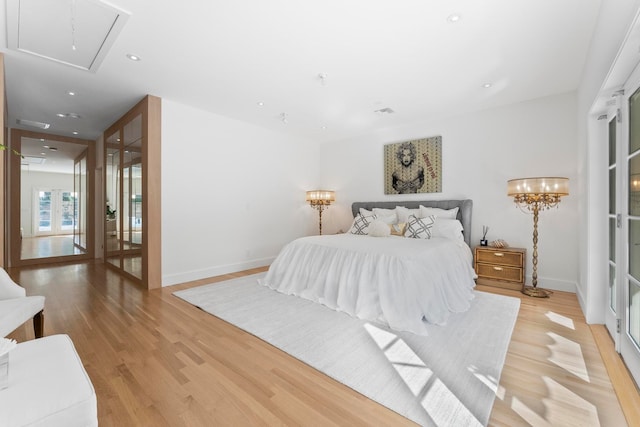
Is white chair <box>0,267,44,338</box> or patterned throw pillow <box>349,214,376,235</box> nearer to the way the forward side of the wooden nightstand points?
the white chair

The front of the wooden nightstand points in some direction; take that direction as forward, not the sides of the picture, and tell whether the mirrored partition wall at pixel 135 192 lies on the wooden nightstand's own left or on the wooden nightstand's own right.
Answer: on the wooden nightstand's own right

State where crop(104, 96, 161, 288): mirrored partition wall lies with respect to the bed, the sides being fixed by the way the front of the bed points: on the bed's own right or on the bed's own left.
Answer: on the bed's own right

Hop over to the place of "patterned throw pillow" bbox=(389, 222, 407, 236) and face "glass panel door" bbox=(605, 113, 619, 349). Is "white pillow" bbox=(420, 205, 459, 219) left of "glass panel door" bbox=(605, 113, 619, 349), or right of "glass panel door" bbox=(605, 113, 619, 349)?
left

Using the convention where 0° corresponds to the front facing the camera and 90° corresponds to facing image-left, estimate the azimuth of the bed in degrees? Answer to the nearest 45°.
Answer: approximately 45°

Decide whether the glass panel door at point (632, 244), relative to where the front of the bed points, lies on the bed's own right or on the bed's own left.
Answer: on the bed's own left

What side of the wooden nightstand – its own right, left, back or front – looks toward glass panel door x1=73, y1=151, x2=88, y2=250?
right

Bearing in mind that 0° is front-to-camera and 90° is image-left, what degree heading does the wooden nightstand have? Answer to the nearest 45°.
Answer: approximately 0°

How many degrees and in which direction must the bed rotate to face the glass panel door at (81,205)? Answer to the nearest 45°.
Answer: approximately 45° to its right
